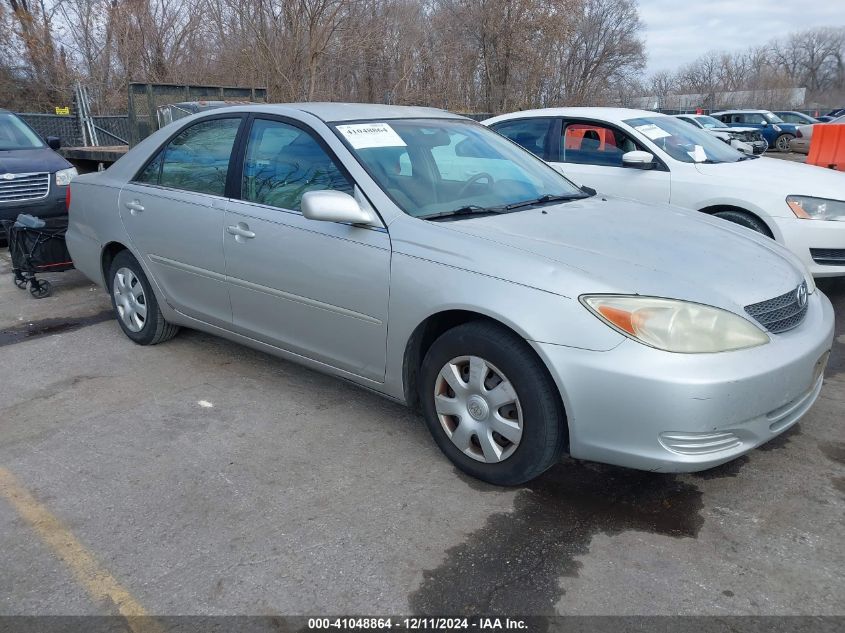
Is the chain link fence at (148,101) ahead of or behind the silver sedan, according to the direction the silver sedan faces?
behind

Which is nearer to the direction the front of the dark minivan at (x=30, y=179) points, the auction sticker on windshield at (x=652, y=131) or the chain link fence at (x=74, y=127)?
the auction sticker on windshield

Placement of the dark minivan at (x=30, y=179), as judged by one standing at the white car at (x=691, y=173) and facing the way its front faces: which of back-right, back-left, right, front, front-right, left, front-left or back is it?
back-right

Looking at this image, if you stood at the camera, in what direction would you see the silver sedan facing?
facing the viewer and to the right of the viewer

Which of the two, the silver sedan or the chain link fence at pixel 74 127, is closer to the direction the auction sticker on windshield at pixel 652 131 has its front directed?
the silver sedan

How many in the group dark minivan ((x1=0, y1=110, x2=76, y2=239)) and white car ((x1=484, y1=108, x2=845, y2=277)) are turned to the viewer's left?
0

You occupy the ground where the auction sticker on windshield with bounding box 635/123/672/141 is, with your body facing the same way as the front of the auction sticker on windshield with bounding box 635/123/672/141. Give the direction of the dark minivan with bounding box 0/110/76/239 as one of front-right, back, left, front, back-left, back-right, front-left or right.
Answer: back-right

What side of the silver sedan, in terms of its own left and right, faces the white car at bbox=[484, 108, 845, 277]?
left

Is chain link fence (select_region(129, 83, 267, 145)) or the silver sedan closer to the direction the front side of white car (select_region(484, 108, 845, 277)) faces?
the silver sedan

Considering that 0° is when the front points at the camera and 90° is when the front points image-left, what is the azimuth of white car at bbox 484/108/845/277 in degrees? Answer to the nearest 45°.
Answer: approximately 315°

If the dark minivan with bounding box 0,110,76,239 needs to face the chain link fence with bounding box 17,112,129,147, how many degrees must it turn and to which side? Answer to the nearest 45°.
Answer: approximately 135° to its left
